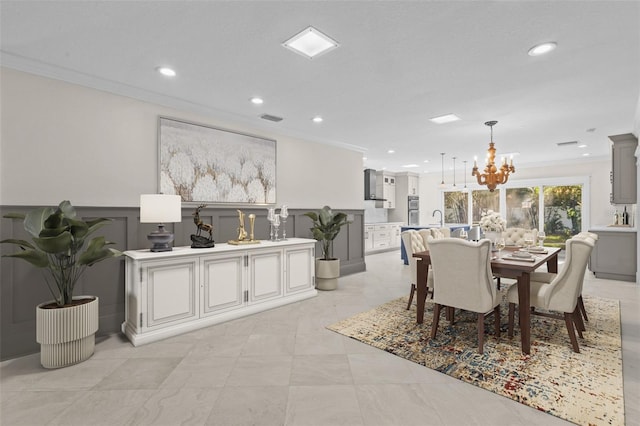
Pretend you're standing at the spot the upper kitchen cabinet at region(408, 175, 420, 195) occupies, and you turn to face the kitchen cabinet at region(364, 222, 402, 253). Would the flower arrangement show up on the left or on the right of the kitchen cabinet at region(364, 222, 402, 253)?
left

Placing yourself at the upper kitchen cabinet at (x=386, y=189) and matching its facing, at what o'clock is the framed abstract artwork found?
The framed abstract artwork is roughly at 2 o'clock from the upper kitchen cabinet.

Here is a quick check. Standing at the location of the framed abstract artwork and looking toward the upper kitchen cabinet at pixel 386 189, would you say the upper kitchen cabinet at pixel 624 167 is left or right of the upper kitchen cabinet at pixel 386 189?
right

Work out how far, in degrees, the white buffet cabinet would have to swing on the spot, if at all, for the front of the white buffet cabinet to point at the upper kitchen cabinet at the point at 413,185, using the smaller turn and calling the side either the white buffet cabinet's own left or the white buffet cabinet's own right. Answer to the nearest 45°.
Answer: approximately 90° to the white buffet cabinet's own left

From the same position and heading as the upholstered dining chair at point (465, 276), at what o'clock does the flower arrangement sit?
The flower arrangement is roughly at 11 o'clock from the upholstered dining chair.

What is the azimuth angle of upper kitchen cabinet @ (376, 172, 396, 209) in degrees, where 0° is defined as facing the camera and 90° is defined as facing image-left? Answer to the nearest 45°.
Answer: approximately 315°

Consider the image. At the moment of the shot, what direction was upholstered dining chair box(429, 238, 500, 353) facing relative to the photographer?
facing away from the viewer and to the right of the viewer

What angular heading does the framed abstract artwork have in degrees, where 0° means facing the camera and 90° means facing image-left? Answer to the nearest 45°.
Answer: approximately 315°
